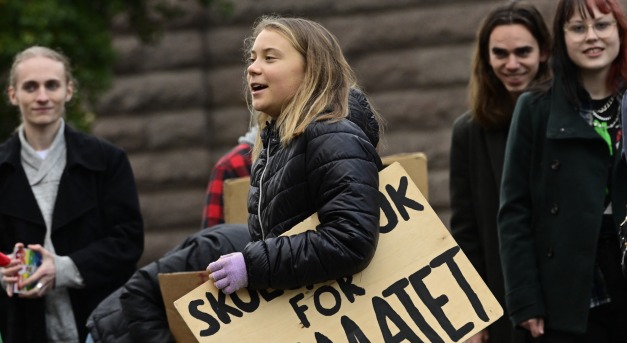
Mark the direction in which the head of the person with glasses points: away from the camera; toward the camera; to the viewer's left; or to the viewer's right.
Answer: toward the camera

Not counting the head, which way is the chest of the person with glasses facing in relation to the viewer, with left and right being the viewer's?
facing the viewer
